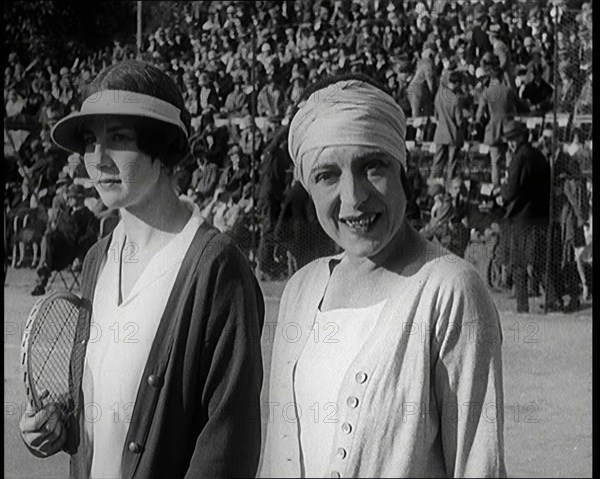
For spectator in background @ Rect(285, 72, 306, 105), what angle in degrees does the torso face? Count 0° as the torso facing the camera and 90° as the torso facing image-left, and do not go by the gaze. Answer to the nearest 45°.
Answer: approximately 0°

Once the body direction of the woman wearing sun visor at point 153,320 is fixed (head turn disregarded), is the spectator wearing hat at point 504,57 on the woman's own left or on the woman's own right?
on the woman's own left

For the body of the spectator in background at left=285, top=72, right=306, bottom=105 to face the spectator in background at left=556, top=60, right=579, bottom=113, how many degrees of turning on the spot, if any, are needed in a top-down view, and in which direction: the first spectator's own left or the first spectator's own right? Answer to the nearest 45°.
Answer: approximately 90° to the first spectator's own left

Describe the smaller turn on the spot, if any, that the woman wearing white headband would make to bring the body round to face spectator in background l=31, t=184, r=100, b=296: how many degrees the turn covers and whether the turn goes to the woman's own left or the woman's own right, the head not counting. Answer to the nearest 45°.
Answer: approximately 90° to the woman's own right
